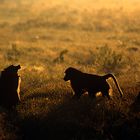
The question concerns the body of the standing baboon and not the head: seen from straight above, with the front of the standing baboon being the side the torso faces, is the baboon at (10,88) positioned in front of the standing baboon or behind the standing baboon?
in front

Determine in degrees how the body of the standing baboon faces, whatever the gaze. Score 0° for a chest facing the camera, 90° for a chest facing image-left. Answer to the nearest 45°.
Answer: approximately 90°
